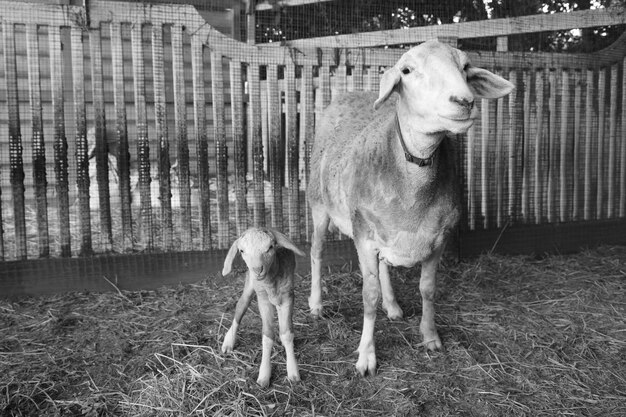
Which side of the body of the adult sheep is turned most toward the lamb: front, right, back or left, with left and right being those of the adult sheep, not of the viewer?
right

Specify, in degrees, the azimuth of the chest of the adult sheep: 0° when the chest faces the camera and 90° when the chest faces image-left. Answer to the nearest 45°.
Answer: approximately 315°

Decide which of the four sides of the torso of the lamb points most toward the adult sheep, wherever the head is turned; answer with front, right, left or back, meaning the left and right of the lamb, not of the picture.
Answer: left

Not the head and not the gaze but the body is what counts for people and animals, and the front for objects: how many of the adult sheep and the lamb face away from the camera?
0

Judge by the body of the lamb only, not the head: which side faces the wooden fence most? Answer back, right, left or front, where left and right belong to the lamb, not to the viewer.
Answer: back
